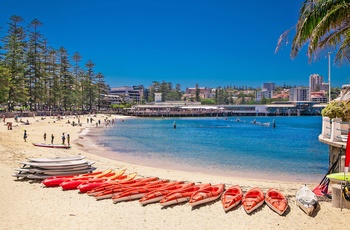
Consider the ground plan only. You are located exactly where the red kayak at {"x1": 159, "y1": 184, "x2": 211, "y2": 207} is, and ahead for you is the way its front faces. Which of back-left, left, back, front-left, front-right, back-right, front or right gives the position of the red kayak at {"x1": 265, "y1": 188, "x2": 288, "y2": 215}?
back-left
